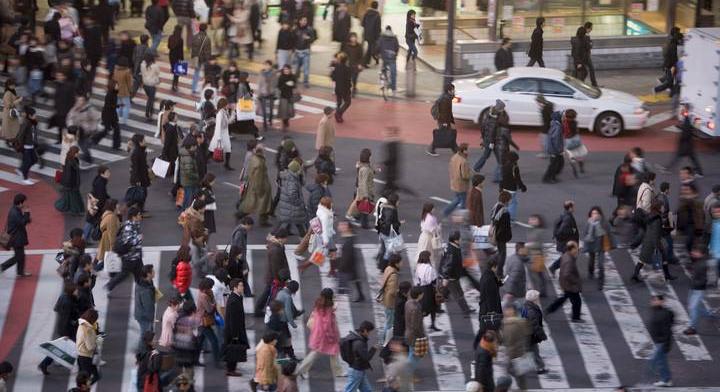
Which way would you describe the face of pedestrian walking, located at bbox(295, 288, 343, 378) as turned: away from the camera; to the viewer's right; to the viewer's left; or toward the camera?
away from the camera

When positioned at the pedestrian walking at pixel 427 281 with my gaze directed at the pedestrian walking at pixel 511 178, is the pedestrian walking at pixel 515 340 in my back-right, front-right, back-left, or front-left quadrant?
back-right

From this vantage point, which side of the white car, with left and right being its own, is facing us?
right

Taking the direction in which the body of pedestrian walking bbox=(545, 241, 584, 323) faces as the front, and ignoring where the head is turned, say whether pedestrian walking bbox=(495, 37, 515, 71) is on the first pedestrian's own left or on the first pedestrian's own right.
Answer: on the first pedestrian's own left
